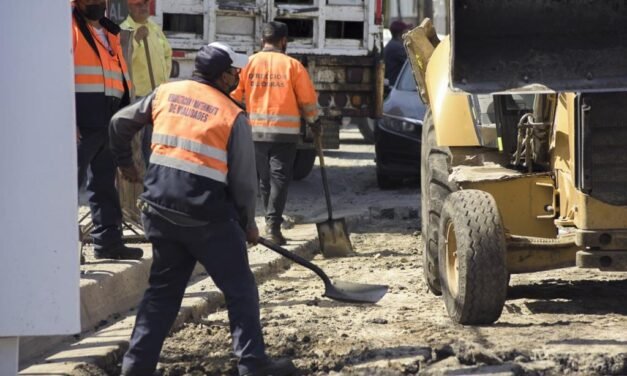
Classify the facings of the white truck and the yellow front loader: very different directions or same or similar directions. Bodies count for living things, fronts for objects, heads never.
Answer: very different directions

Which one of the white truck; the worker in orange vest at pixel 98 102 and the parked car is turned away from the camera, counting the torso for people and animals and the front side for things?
the white truck

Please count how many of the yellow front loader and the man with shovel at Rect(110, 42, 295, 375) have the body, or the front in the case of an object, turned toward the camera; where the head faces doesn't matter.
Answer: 1

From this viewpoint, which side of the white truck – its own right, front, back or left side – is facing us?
back

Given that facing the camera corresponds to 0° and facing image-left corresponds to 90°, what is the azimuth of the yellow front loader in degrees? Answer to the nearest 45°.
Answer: approximately 0°

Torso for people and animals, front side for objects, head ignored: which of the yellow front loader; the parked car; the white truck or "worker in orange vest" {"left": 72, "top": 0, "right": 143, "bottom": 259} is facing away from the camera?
the white truck

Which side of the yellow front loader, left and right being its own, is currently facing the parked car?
back

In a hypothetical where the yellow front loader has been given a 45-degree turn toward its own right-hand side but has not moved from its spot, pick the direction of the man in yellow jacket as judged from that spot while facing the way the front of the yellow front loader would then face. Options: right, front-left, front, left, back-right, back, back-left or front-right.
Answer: right

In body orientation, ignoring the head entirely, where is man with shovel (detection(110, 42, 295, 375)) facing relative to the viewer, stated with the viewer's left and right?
facing away from the viewer and to the right of the viewer
